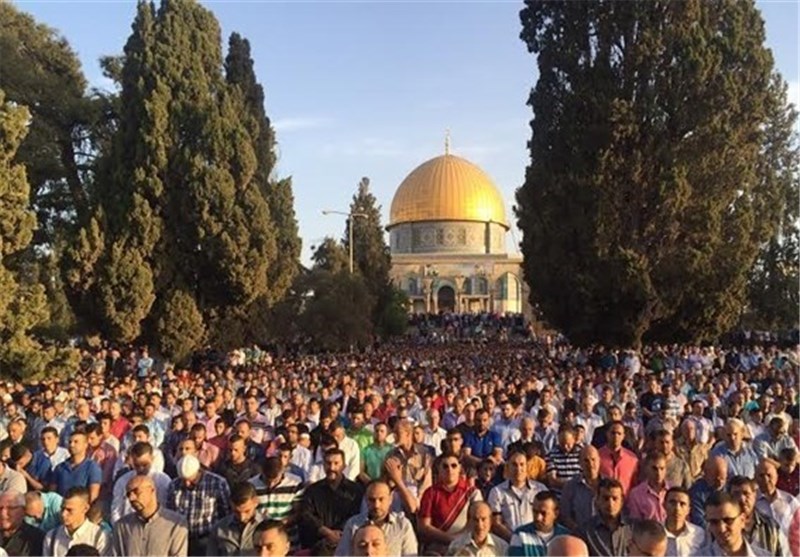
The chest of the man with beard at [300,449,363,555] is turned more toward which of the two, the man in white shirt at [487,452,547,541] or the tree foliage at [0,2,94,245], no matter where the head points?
the man in white shirt

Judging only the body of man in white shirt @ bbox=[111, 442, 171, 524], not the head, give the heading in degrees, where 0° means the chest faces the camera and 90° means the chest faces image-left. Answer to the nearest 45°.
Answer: approximately 0°

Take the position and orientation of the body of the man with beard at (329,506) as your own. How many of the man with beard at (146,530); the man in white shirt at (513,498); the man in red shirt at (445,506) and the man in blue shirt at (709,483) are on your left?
3

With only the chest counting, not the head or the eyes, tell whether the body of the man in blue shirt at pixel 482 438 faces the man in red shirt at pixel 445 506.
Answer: yes

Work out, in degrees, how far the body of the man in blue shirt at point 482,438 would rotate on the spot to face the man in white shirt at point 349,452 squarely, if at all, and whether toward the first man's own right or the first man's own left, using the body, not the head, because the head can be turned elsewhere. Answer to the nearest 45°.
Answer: approximately 45° to the first man's own right

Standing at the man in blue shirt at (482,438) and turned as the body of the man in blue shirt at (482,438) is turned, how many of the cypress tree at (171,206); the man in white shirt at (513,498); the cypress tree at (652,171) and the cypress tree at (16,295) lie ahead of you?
1

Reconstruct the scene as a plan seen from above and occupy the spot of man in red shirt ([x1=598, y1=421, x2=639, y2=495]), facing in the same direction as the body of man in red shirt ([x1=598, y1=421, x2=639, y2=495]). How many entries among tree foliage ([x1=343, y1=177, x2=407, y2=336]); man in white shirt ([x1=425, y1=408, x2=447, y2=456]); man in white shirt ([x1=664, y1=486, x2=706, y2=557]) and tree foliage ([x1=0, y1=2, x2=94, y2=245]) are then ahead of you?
1

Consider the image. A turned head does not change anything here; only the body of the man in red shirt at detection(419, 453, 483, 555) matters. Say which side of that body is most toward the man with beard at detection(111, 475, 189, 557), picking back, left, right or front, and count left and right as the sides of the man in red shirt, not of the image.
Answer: right

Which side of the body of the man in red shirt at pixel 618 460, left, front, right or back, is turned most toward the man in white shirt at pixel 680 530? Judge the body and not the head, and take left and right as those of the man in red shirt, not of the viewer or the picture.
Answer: front

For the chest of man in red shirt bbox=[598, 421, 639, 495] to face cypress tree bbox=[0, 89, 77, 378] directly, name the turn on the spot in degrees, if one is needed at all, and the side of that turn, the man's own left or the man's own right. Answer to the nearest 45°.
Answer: approximately 135° to the man's own right
